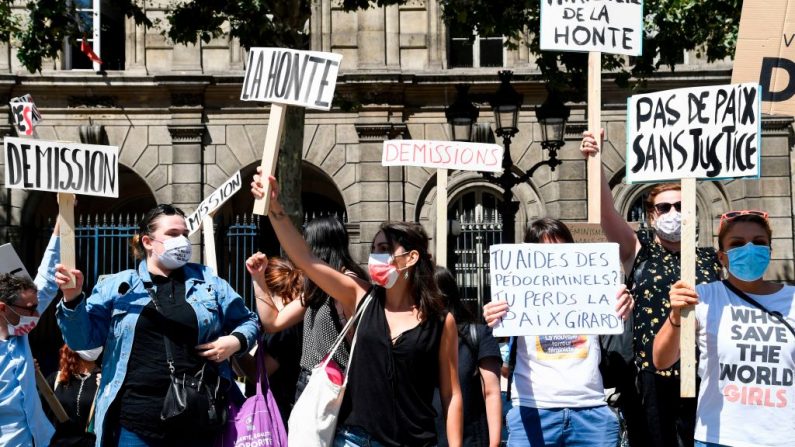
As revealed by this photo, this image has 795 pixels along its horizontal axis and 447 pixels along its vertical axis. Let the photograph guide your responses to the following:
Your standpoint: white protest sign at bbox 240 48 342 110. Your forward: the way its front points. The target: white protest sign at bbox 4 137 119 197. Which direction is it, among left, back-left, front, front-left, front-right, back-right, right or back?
right

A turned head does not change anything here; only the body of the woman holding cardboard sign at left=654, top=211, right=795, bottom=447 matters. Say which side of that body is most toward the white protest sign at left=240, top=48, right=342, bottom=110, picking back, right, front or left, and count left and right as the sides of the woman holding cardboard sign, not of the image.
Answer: right

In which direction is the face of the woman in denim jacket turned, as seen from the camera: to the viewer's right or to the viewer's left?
to the viewer's right

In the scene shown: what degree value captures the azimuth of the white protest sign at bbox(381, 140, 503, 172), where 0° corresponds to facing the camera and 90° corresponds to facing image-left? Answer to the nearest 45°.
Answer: approximately 0°

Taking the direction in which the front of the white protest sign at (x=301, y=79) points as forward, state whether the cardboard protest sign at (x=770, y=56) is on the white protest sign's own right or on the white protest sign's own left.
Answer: on the white protest sign's own left

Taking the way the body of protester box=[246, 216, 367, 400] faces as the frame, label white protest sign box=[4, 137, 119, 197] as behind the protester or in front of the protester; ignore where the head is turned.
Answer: in front
